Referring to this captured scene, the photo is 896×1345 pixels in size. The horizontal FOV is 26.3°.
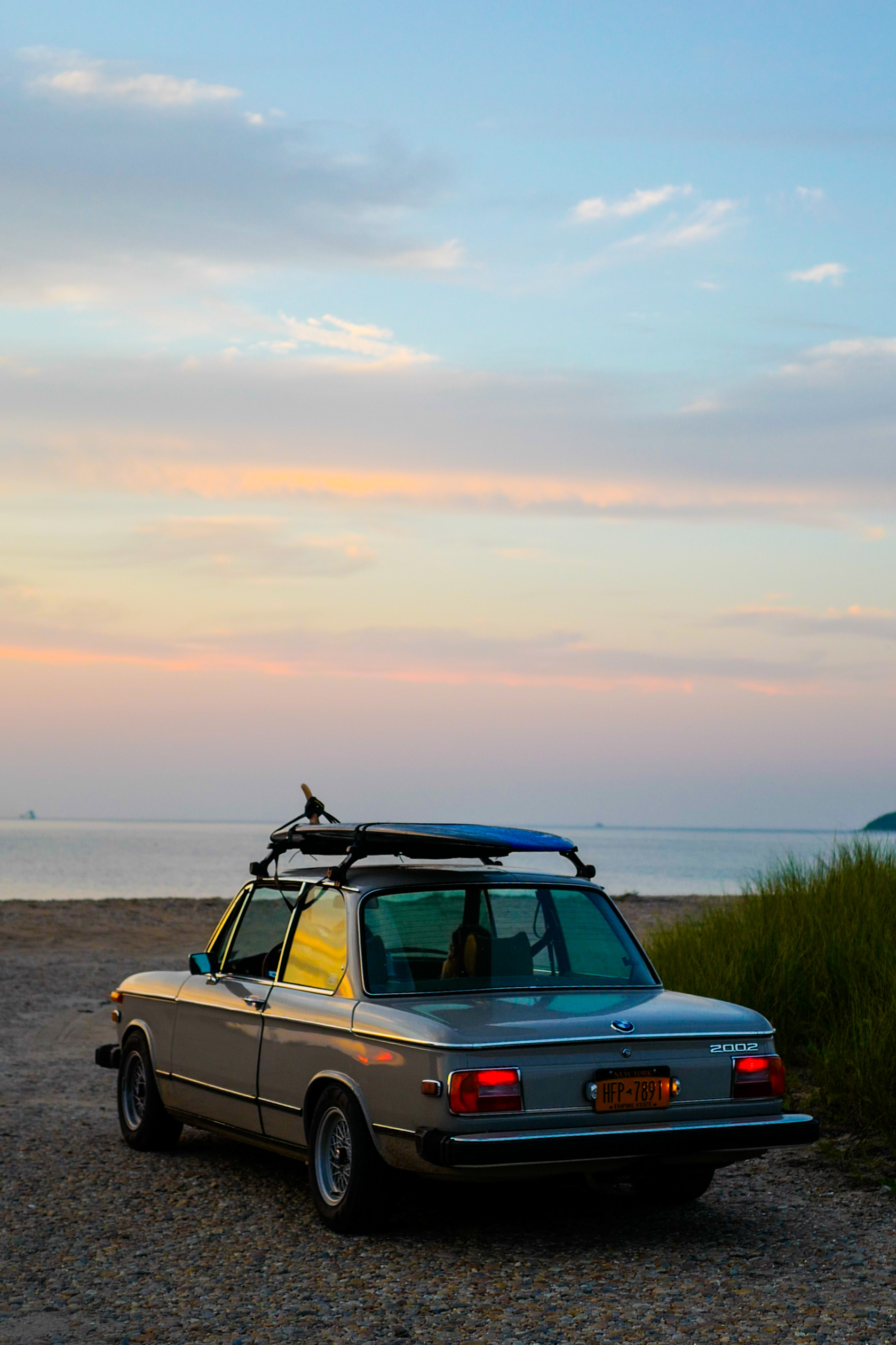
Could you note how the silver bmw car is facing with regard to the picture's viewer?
facing away from the viewer and to the left of the viewer
